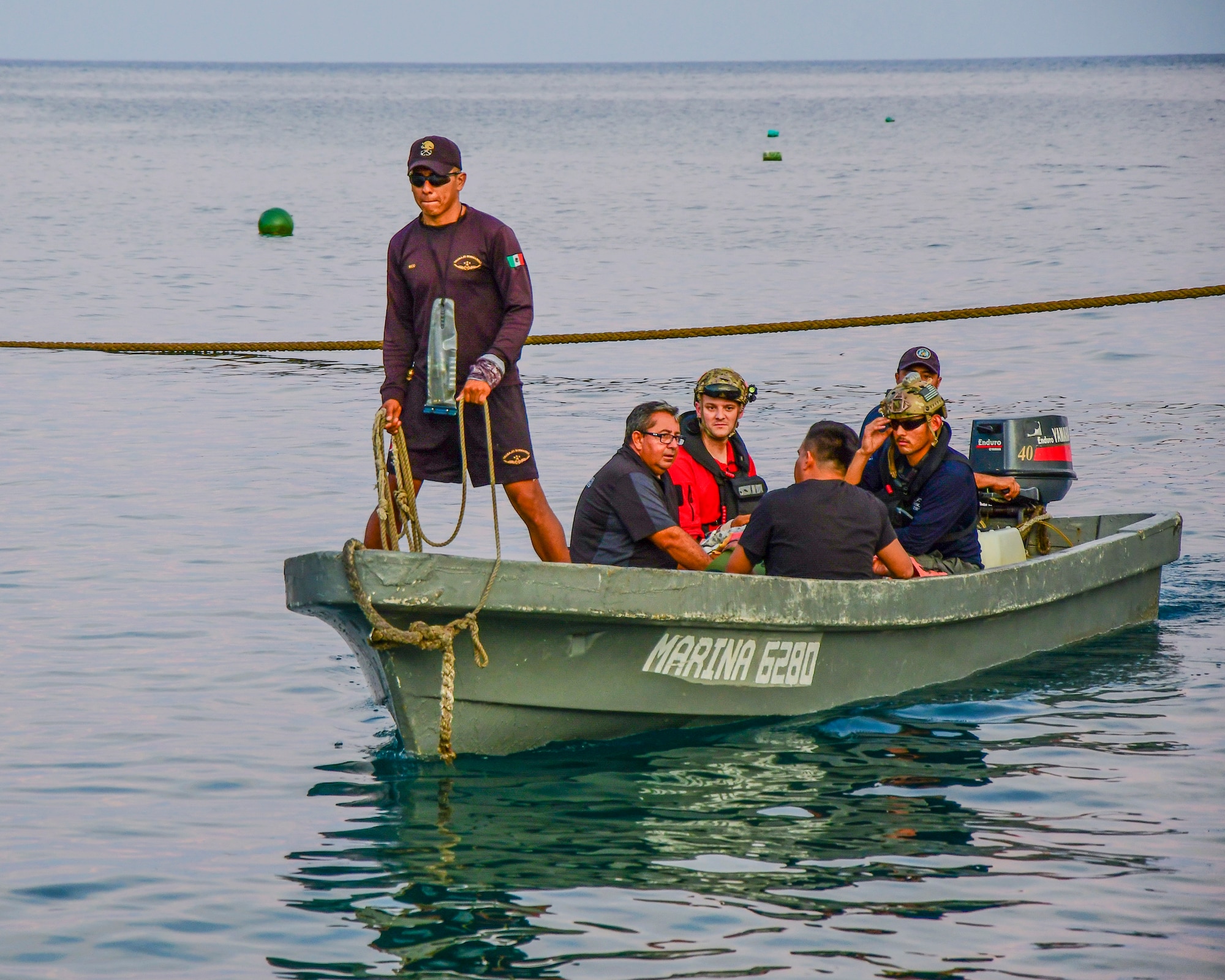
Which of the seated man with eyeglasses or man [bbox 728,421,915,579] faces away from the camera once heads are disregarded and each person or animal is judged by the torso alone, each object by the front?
the man

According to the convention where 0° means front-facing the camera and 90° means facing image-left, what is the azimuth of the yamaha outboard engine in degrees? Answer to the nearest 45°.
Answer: approximately 45°

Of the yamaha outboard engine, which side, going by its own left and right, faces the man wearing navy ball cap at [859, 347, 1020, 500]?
front

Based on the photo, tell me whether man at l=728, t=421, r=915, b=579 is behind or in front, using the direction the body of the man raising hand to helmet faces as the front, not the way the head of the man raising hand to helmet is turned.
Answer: in front

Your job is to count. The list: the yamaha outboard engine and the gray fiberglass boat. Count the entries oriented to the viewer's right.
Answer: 0

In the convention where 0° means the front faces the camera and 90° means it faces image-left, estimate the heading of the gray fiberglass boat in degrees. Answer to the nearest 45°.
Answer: approximately 45°

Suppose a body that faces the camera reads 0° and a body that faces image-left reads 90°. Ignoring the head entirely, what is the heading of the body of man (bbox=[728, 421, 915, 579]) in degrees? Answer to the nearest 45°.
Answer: approximately 180°

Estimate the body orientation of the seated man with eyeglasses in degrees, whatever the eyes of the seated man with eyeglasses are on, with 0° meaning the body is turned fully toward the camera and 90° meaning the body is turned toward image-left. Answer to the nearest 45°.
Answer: approximately 270°

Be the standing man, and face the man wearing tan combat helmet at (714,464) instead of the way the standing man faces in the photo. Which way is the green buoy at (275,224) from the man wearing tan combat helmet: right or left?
left

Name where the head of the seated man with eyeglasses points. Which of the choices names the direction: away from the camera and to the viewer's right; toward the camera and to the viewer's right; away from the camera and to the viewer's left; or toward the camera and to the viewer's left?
toward the camera and to the viewer's right
